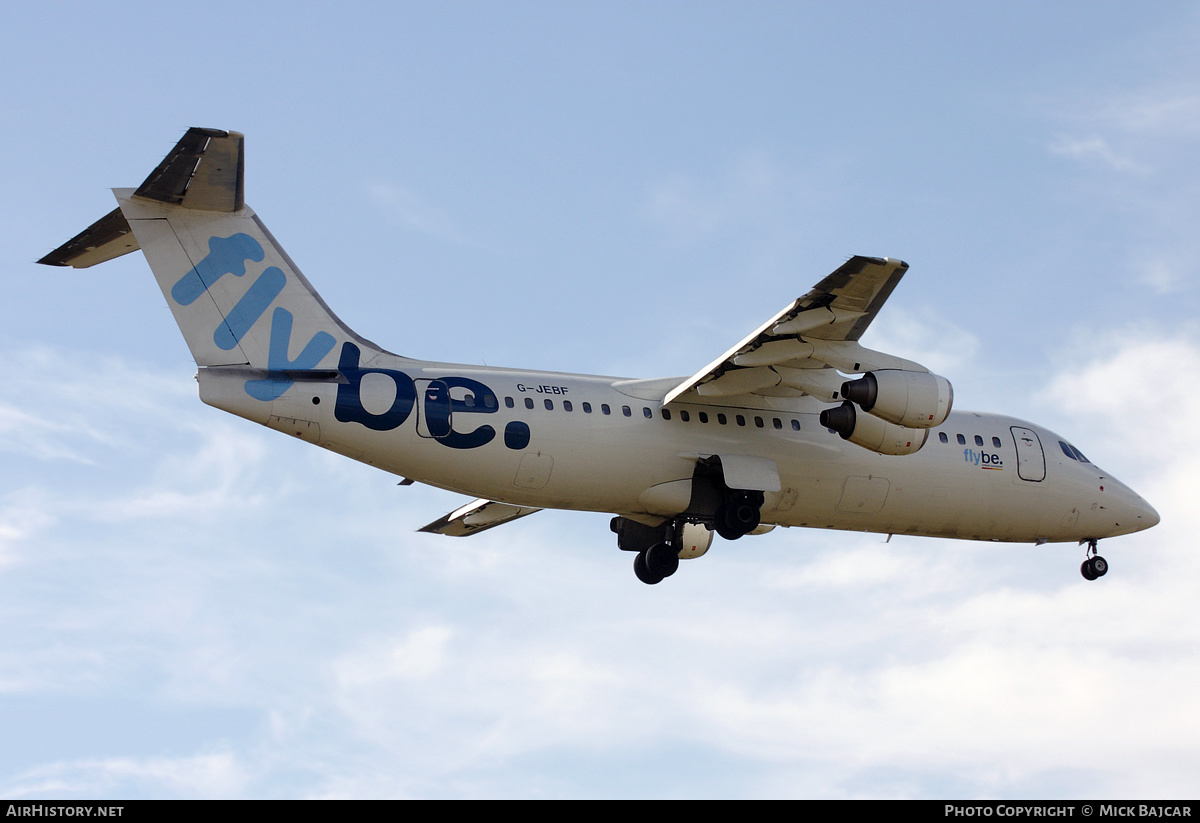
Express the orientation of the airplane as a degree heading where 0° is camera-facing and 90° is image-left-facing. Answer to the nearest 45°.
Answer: approximately 225°
